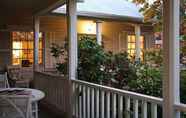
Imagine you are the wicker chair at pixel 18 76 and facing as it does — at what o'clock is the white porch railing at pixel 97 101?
The white porch railing is roughly at 1 o'clock from the wicker chair.

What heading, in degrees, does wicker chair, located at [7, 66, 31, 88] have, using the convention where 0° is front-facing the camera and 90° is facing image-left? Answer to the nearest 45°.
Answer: approximately 315°

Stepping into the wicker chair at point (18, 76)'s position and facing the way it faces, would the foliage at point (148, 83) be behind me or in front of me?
in front

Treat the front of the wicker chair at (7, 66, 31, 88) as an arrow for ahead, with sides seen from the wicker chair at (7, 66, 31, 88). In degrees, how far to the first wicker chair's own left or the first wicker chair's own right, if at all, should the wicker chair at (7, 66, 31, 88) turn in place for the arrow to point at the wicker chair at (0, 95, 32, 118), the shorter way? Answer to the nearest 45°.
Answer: approximately 45° to the first wicker chair's own right

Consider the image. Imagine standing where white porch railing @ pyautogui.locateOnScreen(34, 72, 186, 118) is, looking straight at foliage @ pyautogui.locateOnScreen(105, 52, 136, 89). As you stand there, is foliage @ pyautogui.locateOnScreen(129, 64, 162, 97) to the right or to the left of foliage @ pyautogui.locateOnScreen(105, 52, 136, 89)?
right

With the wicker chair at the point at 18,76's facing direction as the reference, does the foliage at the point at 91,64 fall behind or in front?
in front
